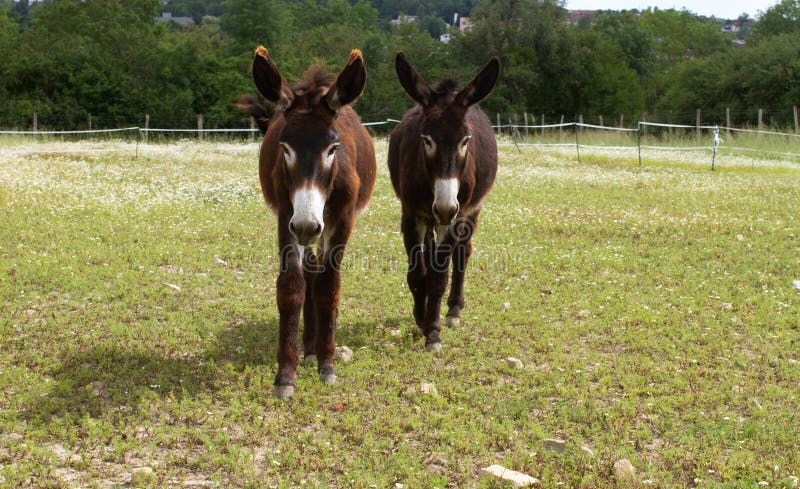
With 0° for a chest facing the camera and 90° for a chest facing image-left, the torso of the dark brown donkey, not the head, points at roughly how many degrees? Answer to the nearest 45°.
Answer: approximately 0°

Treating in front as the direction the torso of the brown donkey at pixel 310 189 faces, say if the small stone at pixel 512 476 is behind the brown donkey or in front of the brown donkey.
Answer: in front

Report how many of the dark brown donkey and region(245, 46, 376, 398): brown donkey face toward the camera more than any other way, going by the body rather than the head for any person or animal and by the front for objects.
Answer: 2

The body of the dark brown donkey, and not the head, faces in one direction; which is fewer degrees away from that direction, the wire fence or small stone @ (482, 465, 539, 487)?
the small stone
